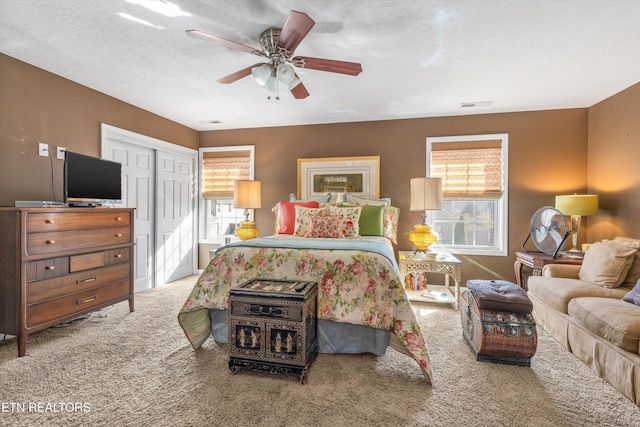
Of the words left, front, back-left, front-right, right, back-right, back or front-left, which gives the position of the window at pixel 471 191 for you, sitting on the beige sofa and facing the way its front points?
right

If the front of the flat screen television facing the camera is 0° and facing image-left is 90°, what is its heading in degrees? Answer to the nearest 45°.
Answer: approximately 315°

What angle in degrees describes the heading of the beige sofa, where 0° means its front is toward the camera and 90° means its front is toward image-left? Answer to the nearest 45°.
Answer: approximately 45°

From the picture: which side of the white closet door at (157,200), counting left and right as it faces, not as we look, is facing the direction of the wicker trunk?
front

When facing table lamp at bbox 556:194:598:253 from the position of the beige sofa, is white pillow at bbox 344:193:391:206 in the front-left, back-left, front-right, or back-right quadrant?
front-left

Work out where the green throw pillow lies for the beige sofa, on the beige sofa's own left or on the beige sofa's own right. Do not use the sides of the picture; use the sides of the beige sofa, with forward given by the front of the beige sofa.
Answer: on the beige sofa's own right

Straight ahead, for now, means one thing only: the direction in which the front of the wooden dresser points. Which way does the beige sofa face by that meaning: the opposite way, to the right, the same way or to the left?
the opposite way

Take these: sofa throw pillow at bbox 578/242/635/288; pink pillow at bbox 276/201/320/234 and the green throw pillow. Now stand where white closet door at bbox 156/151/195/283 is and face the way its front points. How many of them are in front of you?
3

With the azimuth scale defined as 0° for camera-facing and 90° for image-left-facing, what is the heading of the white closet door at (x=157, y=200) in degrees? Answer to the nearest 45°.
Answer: approximately 315°

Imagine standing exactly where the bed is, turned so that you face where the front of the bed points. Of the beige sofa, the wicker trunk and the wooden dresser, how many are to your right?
1

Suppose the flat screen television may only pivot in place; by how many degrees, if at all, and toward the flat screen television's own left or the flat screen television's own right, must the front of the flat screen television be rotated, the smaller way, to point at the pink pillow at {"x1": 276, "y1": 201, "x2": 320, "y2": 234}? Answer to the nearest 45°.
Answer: approximately 45° to the flat screen television's own left

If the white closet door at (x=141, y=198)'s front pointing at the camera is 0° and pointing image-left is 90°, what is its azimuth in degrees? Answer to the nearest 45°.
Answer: approximately 315°

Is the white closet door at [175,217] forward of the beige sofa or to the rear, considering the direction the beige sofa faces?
forward

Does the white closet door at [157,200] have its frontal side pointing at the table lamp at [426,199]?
yes

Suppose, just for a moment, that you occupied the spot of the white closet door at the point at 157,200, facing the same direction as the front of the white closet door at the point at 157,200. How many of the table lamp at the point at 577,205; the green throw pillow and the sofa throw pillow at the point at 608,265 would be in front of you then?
3

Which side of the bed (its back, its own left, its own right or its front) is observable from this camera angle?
front

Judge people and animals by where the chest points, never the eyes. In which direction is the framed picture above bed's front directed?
toward the camera

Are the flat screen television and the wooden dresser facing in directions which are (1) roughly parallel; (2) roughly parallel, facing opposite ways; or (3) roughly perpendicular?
roughly parallel

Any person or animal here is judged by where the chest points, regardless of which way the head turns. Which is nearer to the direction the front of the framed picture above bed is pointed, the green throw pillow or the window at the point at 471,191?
the green throw pillow

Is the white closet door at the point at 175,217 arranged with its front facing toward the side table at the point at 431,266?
yes

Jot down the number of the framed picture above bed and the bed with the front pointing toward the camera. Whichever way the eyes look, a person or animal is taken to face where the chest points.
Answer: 2
